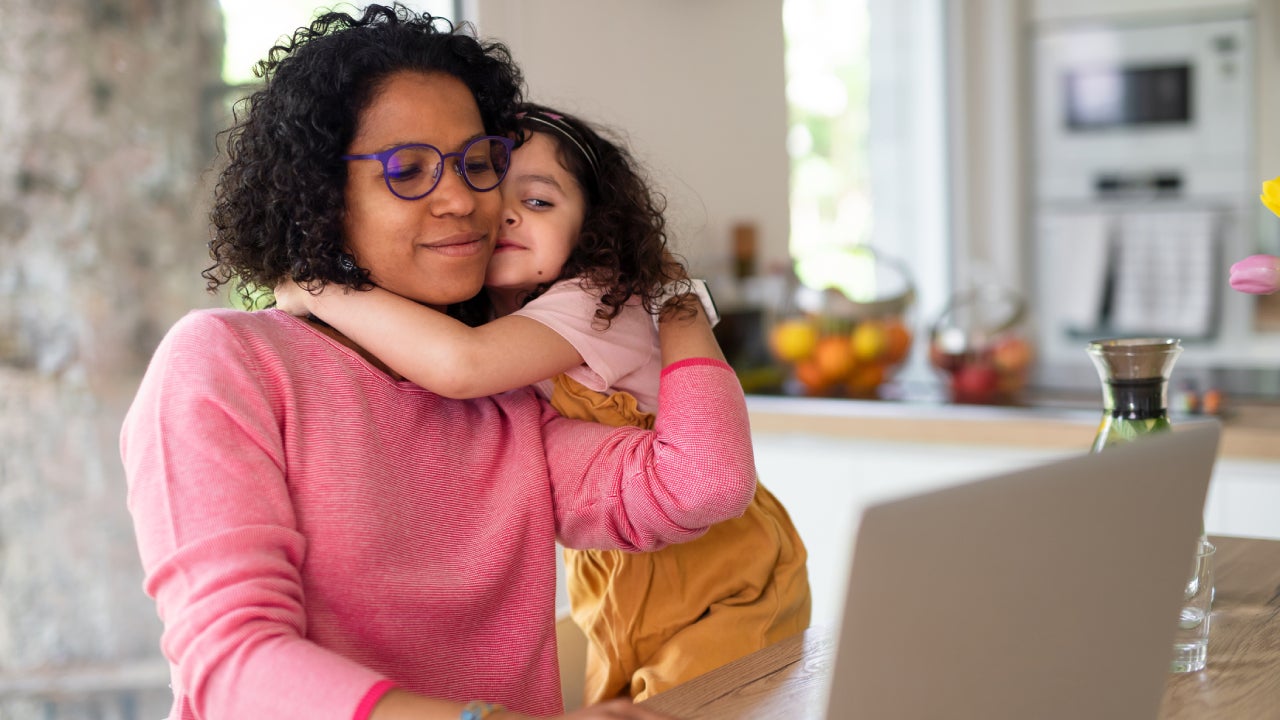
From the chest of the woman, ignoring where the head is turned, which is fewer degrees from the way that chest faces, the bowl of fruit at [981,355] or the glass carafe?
the glass carafe

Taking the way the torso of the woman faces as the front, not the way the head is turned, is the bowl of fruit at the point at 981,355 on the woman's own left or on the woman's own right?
on the woman's own left

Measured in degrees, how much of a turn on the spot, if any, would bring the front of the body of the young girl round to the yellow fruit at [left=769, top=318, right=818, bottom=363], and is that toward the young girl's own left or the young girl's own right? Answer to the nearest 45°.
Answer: approximately 90° to the young girl's own right

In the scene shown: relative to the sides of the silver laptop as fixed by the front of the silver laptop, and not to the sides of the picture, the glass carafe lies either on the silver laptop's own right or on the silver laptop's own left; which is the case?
on the silver laptop's own right

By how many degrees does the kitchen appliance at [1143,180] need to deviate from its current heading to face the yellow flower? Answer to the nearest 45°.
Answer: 0° — it already faces it

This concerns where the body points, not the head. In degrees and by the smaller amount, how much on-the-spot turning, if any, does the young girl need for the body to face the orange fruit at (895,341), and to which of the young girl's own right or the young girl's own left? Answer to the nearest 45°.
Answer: approximately 135° to the young girl's own right

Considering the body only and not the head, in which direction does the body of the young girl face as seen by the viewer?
to the viewer's left

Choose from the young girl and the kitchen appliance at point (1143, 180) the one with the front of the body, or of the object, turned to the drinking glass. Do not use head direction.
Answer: the kitchen appliance

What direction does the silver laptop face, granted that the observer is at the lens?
facing away from the viewer and to the left of the viewer
